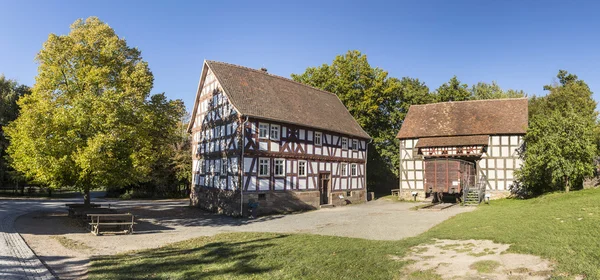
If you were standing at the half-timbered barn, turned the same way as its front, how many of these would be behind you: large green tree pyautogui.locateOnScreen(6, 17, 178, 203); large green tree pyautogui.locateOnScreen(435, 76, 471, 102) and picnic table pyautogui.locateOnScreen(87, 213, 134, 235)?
1

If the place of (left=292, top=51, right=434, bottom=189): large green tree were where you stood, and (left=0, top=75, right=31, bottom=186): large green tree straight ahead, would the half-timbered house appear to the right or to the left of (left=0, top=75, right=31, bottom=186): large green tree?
left

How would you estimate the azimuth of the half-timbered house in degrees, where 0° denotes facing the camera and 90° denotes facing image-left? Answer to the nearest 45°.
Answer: approximately 315°

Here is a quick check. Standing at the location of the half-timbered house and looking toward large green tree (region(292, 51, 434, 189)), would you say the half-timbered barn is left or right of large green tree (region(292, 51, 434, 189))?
right

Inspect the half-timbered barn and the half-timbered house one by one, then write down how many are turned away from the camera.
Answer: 0

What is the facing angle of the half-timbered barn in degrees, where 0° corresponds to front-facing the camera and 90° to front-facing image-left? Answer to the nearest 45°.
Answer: approximately 0°

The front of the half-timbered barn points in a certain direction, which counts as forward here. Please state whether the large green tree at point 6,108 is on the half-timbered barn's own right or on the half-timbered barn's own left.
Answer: on the half-timbered barn's own right

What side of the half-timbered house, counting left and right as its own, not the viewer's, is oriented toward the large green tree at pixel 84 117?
right

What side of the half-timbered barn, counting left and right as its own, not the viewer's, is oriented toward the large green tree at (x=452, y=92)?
back

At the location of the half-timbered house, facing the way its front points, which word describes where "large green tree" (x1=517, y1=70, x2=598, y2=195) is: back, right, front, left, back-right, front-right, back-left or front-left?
front-left
